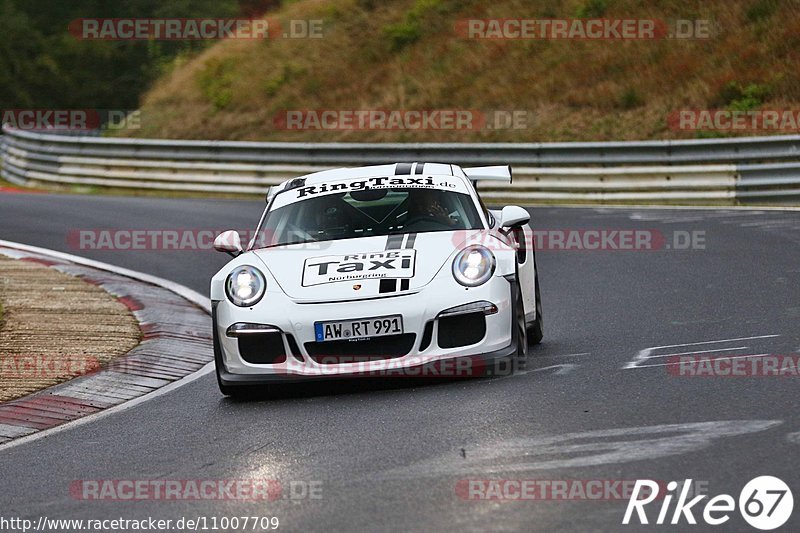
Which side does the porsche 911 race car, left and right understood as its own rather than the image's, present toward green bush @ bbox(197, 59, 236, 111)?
back

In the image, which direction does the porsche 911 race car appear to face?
toward the camera

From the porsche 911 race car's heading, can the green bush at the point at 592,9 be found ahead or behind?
behind

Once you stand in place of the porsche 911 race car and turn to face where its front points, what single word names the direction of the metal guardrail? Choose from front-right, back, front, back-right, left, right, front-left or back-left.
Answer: back

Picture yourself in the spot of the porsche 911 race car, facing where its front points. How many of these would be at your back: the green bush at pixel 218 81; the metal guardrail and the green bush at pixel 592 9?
3

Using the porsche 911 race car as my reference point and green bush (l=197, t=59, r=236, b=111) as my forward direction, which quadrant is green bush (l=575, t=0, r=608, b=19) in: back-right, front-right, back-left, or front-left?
front-right
